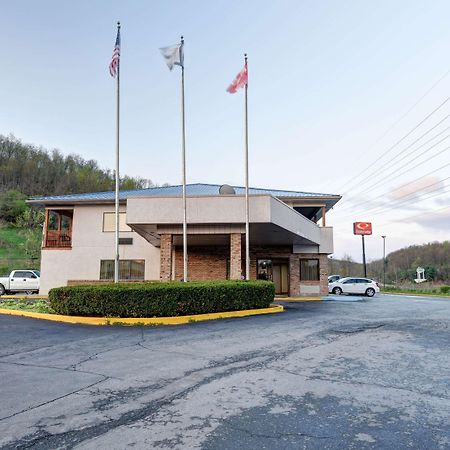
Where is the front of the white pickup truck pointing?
to the viewer's right

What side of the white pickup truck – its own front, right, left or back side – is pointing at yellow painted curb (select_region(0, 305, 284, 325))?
right
